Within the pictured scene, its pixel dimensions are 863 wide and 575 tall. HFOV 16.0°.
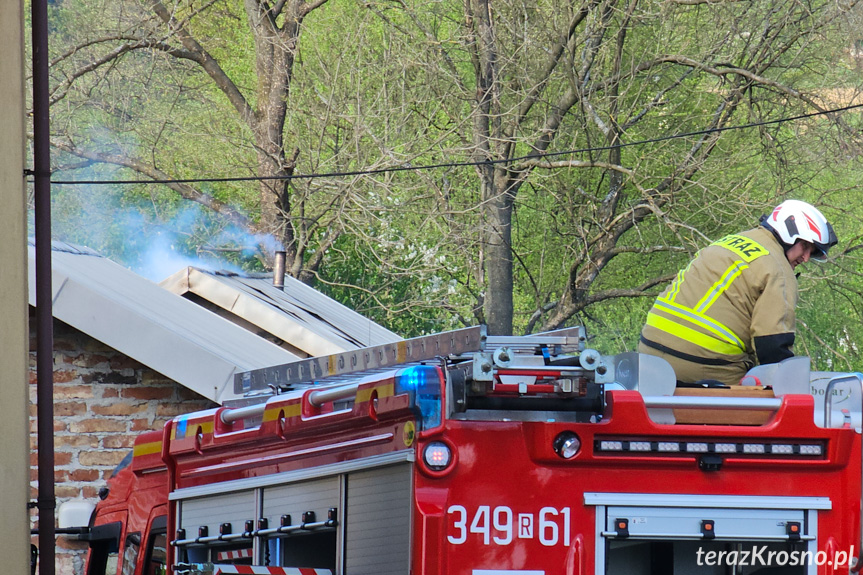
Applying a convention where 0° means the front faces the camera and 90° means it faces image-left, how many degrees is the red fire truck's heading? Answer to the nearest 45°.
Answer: approximately 135°

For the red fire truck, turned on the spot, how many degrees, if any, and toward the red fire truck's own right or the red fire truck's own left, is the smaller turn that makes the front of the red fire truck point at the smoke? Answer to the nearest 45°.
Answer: approximately 45° to the red fire truck's own right

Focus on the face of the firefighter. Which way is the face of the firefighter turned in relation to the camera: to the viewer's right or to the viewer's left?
to the viewer's right
